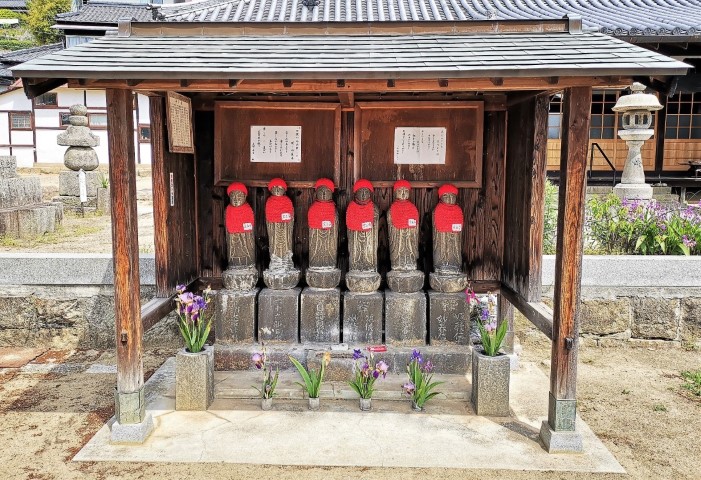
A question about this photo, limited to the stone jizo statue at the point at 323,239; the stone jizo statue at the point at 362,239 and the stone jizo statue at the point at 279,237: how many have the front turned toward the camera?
3

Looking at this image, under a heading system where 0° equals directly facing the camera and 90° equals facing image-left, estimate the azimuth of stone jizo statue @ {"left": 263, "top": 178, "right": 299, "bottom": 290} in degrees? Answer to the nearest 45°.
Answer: approximately 0°

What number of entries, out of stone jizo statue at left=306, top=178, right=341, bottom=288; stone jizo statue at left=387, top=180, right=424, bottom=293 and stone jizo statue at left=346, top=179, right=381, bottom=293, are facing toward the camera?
3

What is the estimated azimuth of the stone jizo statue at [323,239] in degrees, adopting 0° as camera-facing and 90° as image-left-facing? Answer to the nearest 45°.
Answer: approximately 0°

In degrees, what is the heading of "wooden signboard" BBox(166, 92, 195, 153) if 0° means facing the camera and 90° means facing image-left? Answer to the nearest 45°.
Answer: approximately 315°

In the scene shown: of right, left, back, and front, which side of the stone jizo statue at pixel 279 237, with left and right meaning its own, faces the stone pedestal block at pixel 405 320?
left
